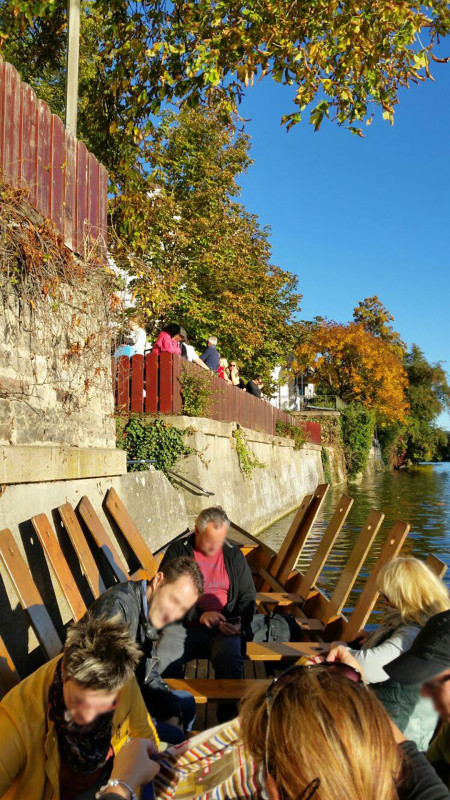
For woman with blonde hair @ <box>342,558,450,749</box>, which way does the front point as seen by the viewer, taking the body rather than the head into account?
to the viewer's left

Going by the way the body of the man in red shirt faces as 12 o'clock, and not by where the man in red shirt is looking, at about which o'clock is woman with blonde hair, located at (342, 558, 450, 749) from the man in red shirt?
The woman with blonde hair is roughly at 11 o'clock from the man in red shirt.

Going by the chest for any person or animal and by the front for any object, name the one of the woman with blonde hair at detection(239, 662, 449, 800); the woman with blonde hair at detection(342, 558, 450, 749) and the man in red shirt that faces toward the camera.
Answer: the man in red shirt

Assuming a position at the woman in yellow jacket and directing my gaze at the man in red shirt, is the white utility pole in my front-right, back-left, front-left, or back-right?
front-left

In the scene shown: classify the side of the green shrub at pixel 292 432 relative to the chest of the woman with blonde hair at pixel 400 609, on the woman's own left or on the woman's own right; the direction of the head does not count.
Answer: on the woman's own right

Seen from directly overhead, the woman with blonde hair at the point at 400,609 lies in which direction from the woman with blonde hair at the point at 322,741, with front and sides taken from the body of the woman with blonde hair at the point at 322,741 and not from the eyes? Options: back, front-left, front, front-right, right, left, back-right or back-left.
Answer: front

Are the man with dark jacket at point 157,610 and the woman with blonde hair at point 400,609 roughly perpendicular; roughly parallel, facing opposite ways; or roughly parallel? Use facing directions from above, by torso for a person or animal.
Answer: roughly parallel, facing opposite ways

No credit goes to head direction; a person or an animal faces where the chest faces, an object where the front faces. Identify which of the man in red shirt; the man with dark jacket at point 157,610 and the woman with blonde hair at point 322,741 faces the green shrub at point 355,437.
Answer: the woman with blonde hair

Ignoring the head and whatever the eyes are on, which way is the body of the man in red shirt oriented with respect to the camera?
toward the camera

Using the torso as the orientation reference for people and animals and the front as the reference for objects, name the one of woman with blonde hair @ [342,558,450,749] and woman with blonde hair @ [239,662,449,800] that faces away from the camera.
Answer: woman with blonde hair @ [239,662,449,800]

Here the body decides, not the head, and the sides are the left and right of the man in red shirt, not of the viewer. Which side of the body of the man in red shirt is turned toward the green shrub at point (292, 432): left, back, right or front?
back

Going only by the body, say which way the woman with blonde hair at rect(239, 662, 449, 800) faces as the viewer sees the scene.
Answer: away from the camera

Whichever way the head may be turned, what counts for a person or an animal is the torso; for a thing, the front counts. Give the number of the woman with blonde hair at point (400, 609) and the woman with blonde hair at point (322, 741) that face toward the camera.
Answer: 0

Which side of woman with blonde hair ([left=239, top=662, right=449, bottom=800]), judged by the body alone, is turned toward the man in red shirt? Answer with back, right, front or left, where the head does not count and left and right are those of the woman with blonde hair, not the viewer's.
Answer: front

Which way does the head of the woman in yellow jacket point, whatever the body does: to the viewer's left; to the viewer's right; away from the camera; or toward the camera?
toward the camera

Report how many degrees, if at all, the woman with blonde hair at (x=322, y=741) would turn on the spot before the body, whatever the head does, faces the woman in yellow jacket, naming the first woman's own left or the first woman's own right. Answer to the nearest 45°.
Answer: approximately 45° to the first woman's own left

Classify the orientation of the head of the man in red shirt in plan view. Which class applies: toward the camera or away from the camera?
toward the camera

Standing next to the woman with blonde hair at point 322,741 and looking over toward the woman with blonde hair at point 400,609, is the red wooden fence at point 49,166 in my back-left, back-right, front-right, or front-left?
front-left
